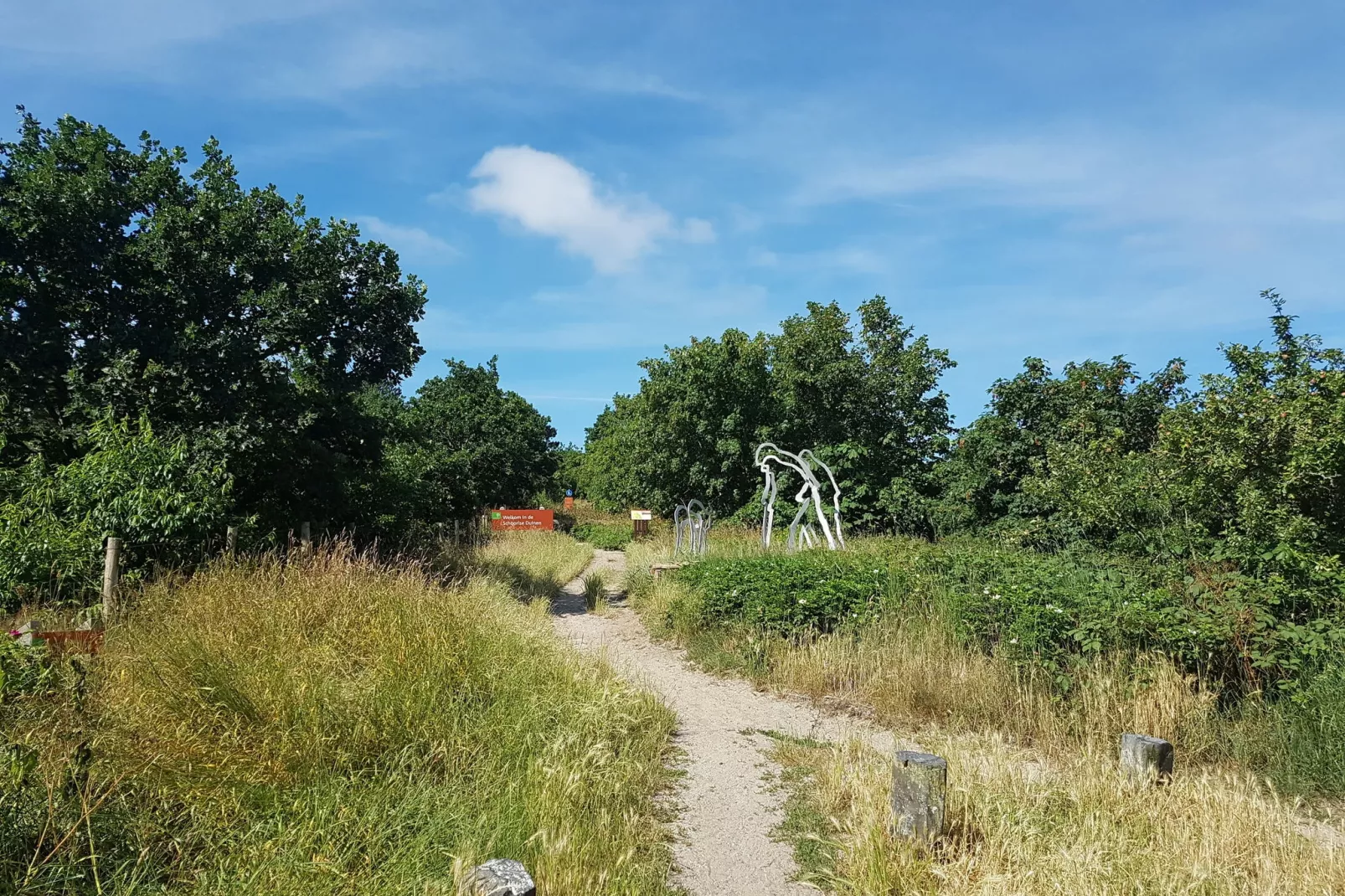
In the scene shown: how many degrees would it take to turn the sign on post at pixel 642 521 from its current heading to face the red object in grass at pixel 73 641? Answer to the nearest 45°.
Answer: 0° — it already faces it

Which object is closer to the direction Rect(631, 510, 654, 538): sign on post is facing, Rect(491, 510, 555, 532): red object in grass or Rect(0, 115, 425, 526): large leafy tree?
the large leafy tree

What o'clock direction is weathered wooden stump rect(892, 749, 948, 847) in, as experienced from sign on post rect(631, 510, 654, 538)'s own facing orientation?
The weathered wooden stump is roughly at 12 o'clock from the sign on post.

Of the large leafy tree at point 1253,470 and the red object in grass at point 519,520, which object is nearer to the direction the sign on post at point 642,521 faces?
the large leafy tree

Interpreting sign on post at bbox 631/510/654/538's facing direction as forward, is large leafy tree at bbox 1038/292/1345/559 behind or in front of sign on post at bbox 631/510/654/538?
in front

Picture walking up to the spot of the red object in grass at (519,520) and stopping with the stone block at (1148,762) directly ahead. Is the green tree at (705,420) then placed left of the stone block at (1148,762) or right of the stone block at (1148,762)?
left

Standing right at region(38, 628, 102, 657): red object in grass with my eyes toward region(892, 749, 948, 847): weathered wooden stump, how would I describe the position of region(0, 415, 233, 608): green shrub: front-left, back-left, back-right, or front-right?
back-left

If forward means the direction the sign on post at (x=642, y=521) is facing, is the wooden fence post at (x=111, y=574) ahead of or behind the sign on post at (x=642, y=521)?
ahead

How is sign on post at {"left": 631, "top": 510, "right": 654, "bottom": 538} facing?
toward the camera

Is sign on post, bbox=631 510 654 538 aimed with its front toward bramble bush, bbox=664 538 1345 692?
yes

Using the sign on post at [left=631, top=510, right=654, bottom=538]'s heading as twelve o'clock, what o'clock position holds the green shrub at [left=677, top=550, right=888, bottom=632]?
The green shrub is roughly at 12 o'clock from the sign on post.

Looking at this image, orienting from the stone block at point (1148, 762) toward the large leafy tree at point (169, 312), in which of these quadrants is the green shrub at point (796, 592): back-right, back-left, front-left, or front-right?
front-right
